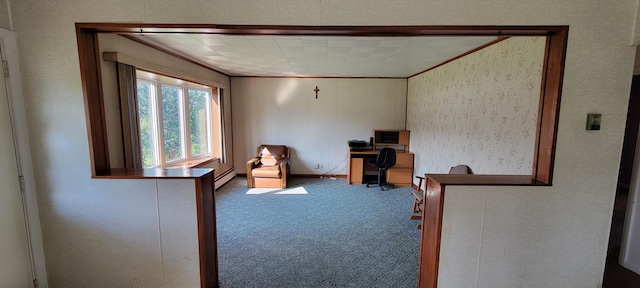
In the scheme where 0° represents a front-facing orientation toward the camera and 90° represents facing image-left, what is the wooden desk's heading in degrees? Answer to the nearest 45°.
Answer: approximately 0°

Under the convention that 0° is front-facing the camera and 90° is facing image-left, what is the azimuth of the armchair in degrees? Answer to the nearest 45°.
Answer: approximately 0°

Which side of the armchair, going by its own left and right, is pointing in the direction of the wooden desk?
left

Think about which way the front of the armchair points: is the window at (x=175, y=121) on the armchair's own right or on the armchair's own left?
on the armchair's own right

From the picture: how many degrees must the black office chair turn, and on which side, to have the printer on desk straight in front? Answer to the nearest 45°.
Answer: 0° — it already faces it
